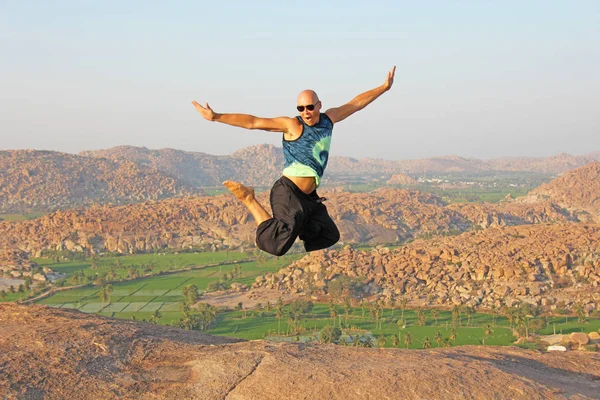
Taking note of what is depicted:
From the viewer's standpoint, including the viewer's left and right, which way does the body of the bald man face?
facing the viewer and to the right of the viewer
